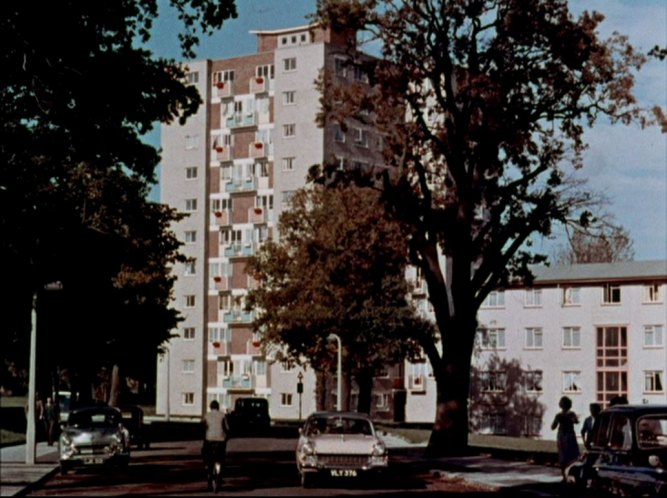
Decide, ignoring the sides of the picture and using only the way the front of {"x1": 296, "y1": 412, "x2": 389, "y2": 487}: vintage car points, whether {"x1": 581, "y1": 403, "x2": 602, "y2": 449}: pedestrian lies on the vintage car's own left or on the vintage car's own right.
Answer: on the vintage car's own left

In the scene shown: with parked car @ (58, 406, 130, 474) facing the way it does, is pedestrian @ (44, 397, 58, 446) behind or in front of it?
behind

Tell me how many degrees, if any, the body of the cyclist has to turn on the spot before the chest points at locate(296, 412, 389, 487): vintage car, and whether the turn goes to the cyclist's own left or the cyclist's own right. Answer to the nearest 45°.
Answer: approximately 90° to the cyclist's own right

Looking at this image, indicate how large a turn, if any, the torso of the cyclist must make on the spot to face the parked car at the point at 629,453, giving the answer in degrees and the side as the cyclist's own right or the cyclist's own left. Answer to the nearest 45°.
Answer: approximately 135° to the cyclist's own right

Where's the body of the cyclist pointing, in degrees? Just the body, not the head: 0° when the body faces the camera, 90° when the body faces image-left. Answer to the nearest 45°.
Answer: approximately 180°

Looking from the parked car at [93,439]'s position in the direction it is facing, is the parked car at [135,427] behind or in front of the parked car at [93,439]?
behind

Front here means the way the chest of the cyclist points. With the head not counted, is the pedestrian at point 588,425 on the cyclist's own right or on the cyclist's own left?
on the cyclist's own right

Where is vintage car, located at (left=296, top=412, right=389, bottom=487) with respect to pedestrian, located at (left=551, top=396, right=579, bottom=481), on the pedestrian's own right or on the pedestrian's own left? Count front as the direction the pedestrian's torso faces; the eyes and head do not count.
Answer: on the pedestrian's own left

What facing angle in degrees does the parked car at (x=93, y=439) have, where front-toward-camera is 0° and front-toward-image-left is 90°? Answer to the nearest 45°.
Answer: approximately 0°

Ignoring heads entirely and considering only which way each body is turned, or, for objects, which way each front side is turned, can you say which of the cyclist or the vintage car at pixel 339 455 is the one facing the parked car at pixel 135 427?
the cyclist

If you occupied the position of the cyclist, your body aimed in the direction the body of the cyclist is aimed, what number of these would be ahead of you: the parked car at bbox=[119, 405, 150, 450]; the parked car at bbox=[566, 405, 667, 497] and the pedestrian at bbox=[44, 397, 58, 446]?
2

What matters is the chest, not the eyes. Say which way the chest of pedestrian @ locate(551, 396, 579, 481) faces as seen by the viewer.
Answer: away from the camera

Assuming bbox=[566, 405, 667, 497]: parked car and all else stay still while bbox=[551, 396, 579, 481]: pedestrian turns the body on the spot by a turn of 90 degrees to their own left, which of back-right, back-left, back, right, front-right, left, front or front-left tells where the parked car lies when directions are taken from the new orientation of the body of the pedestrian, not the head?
left

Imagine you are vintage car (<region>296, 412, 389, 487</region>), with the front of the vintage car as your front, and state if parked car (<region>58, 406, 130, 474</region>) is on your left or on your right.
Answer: on your right
